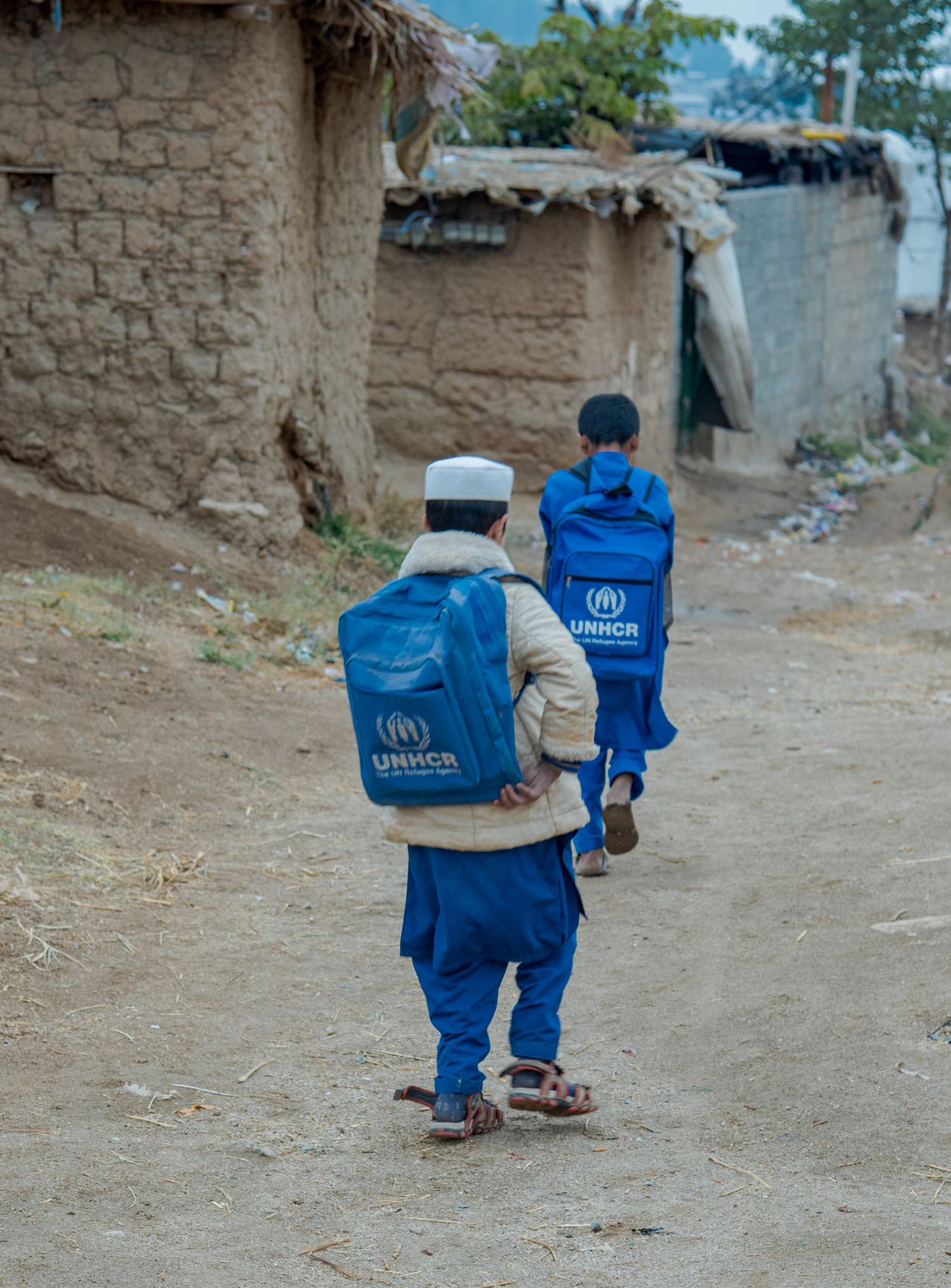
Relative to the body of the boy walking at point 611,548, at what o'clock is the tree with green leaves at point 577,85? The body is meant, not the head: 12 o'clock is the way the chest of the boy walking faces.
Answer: The tree with green leaves is roughly at 12 o'clock from the boy walking.

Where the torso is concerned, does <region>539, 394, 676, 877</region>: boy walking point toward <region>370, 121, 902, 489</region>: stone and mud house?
yes

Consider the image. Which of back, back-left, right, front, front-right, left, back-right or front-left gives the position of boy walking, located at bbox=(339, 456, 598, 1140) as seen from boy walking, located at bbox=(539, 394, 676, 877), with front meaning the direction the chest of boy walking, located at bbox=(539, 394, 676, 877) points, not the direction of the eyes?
back

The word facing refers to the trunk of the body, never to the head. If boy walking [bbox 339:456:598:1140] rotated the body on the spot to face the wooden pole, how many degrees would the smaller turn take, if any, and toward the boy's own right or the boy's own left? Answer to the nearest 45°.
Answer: approximately 45° to the boy's own left

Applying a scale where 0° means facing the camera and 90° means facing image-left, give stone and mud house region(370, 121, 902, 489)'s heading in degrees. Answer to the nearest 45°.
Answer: approximately 315°

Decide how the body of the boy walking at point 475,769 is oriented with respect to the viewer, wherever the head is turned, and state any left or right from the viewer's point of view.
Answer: facing away from the viewer and to the right of the viewer

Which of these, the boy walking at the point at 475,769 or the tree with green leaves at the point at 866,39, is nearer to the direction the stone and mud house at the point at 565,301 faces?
the boy walking

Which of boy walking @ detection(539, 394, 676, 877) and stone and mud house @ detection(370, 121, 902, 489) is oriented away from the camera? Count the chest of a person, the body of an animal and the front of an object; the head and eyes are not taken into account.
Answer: the boy walking

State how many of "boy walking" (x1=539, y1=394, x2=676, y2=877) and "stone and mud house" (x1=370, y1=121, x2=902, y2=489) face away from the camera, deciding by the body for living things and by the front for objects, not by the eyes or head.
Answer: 1

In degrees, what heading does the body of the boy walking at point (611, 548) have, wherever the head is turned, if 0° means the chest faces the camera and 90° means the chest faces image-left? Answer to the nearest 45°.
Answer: approximately 180°

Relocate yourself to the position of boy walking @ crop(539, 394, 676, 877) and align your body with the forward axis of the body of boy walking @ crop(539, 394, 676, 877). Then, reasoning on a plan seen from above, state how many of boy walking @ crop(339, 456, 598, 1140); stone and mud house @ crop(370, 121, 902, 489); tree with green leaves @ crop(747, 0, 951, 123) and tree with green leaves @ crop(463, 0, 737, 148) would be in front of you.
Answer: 3

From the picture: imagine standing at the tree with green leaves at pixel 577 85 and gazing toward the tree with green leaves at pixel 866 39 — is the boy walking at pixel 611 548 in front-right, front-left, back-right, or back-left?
back-right
